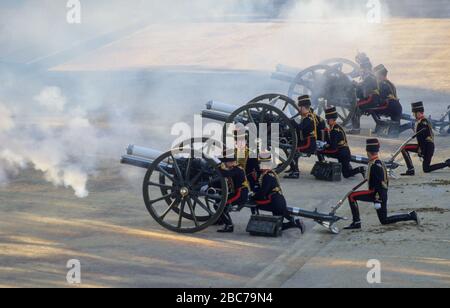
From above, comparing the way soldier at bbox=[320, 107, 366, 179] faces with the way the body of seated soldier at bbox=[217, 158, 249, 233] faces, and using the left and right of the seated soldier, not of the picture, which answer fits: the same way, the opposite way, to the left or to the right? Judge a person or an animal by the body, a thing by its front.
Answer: the same way

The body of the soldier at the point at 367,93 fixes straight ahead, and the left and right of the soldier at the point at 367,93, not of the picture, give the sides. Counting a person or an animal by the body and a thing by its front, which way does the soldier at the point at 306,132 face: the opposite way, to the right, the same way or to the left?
the same way

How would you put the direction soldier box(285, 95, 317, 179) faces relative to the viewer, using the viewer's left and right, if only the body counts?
facing to the left of the viewer

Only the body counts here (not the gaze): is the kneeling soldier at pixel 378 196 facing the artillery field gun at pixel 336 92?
no

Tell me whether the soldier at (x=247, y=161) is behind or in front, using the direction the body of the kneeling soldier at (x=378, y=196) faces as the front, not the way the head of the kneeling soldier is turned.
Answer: in front

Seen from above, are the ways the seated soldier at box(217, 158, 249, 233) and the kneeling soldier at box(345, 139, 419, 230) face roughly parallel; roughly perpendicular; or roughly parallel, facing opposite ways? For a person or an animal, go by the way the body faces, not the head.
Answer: roughly parallel

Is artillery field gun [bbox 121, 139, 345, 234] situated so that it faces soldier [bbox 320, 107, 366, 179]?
no

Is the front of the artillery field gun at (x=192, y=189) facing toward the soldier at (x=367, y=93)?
no

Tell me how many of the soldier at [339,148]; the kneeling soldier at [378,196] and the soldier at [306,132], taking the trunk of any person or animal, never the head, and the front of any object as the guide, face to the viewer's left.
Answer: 3

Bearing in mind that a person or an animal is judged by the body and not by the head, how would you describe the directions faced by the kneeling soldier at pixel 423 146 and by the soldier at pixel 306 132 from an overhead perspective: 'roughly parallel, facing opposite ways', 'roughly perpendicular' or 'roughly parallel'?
roughly parallel

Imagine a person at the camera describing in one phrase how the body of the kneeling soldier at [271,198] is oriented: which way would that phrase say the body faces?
to the viewer's left

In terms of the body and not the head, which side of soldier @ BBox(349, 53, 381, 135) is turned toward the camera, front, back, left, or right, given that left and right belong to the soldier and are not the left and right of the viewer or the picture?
left

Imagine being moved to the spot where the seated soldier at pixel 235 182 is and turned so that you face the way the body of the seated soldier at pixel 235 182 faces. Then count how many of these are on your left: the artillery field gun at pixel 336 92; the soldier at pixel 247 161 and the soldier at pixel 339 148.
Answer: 0

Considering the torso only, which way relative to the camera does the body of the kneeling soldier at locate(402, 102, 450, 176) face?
to the viewer's left

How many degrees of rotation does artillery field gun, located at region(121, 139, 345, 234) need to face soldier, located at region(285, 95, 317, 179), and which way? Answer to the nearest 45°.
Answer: approximately 135° to its right

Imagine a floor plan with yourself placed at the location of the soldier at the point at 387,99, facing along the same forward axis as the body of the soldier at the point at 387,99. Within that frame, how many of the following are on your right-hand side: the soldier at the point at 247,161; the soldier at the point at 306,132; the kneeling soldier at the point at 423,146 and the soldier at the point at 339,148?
0

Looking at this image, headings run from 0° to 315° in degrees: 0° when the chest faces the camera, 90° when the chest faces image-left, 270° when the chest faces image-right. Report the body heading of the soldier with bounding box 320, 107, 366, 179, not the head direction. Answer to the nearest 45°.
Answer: approximately 90°

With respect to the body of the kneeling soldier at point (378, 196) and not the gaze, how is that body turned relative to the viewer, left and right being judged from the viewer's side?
facing to the left of the viewer

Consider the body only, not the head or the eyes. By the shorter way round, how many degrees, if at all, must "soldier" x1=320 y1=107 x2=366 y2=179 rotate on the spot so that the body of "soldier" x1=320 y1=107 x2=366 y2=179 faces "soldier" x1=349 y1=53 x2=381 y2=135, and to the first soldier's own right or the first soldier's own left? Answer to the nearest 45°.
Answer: approximately 90° to the first soldier's own right

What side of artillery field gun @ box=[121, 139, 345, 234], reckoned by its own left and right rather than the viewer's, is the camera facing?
left
